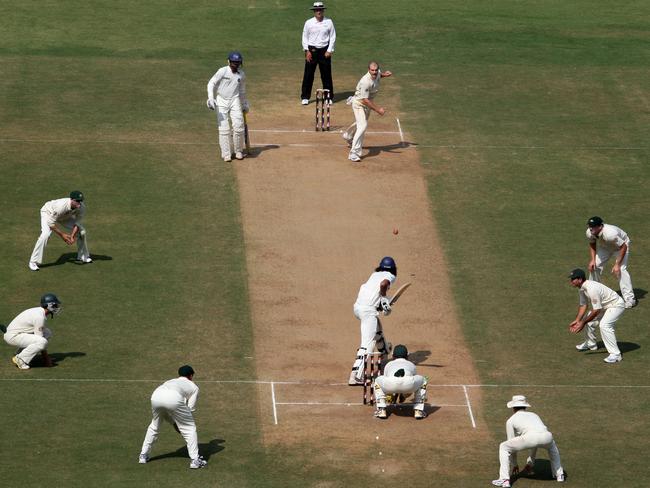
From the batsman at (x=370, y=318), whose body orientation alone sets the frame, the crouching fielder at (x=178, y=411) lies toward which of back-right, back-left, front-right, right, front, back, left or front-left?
back

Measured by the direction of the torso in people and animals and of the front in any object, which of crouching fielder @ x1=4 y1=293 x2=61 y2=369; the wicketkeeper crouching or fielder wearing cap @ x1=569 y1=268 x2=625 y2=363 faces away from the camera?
the wicketkeeper crouching

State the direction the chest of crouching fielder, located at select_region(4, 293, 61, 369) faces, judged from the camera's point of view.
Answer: to the viewer's right

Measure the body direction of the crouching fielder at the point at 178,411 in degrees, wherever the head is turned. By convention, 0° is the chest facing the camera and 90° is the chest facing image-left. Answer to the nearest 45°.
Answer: approximately 225°

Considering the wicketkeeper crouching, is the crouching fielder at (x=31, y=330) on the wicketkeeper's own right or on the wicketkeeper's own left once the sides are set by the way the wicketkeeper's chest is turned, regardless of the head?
on the wicketkeeper's own left

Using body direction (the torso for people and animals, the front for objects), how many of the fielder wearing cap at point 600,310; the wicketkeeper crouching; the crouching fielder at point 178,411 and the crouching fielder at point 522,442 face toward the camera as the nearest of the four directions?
0

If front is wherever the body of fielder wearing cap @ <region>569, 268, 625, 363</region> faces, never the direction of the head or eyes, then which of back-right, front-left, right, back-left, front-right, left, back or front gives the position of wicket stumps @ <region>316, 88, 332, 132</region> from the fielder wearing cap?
front-right

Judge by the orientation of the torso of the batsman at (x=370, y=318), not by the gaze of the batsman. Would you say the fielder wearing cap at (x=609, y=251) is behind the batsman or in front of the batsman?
in front

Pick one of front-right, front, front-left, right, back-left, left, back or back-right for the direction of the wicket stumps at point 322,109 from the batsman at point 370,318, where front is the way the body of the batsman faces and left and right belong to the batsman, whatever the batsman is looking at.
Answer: front-left

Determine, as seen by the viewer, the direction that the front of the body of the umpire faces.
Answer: toward the camera

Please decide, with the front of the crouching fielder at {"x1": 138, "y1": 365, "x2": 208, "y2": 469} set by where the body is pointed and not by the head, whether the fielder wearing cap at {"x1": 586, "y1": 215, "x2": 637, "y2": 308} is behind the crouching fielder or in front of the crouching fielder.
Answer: in front

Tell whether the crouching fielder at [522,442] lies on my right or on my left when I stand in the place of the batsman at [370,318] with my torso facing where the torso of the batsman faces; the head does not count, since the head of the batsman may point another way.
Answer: on my right

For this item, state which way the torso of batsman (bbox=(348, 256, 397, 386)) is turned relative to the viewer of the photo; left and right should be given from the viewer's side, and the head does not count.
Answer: facing away from the viewer and to the right of the viewer

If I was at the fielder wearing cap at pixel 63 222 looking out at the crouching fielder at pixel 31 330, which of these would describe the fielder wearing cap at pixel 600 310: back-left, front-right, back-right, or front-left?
front-left

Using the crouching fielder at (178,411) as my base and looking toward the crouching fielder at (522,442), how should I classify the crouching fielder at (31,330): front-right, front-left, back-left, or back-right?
back-left

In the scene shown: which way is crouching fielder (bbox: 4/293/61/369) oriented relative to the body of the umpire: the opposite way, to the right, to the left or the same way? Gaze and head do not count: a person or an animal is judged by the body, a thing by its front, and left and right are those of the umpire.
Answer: to the left

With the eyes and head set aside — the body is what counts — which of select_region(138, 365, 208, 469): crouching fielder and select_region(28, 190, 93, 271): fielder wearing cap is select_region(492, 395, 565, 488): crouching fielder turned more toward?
the fielder wearing cap

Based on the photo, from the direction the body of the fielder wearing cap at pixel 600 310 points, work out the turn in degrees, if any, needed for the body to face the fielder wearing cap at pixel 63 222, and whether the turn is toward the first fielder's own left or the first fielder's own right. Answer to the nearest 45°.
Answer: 0° — they already face them
